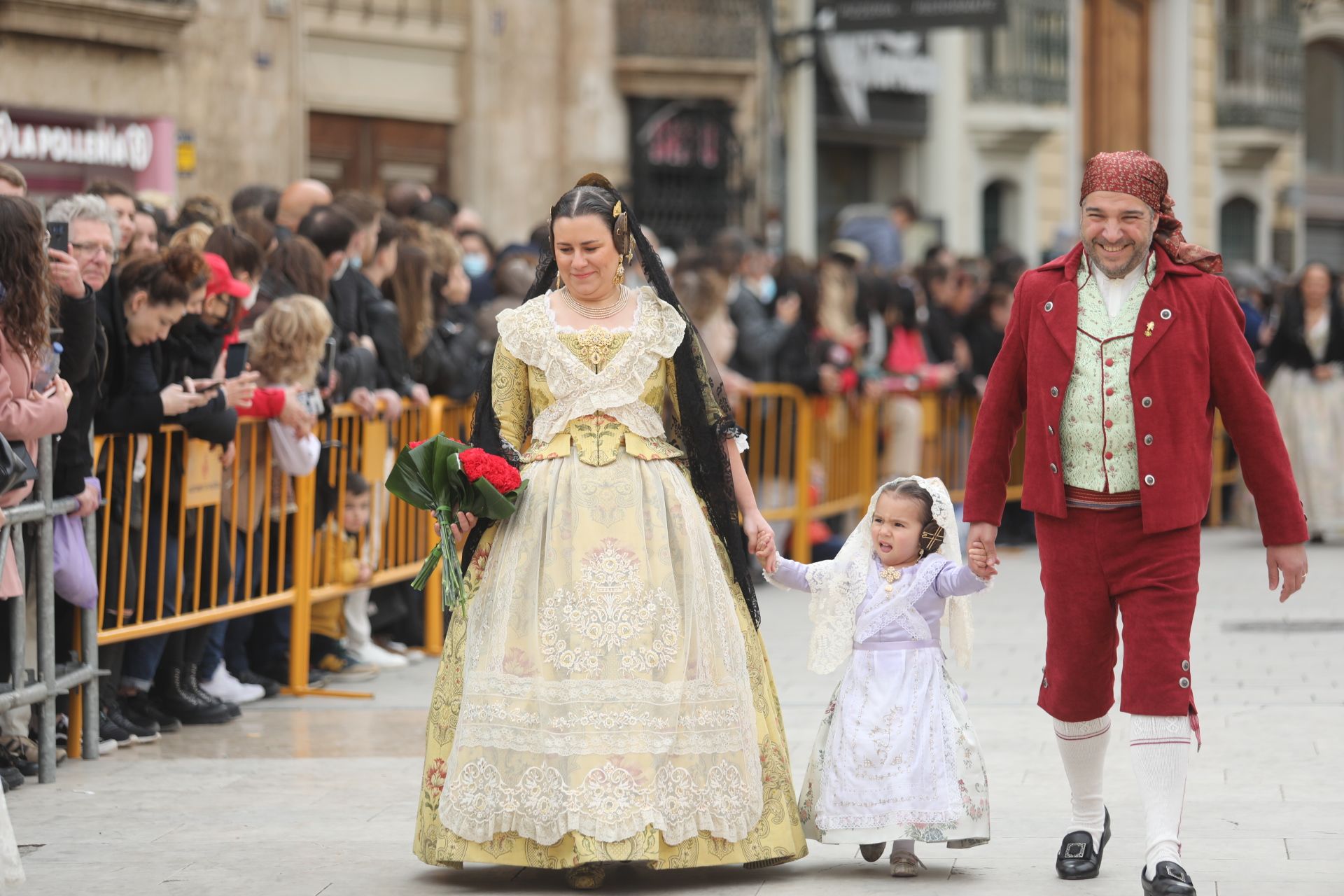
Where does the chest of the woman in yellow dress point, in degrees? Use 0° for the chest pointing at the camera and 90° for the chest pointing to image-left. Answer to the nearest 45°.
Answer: approximately 0°

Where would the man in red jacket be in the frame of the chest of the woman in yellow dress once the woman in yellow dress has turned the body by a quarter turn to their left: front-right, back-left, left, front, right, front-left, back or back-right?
front

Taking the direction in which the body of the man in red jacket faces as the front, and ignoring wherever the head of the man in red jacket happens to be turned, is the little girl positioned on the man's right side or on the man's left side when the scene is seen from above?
on the man's right side

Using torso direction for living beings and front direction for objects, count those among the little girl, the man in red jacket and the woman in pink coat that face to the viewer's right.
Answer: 1

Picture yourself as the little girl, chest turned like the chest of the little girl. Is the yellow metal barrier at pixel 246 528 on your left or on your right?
on your right

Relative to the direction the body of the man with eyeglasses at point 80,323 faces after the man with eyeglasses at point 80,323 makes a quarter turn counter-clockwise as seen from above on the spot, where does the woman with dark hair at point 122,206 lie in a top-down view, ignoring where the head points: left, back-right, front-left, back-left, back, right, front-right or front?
front-left

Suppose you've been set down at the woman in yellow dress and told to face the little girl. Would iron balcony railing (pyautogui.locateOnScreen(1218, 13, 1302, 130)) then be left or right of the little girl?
left

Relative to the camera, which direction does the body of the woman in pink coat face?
to the viewer's right

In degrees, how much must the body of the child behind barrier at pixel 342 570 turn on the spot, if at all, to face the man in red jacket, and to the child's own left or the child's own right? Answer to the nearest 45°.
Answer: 0° — they already face them

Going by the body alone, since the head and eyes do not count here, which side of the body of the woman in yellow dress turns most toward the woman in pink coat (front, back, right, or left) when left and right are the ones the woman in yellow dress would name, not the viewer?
right

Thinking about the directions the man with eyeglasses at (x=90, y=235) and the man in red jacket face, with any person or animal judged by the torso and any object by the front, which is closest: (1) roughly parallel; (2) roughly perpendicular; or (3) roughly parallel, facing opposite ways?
roughly perpendicular

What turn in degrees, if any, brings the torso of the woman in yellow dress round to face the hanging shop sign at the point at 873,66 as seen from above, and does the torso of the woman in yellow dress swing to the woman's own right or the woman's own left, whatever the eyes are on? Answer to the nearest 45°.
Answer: approximately 180°
